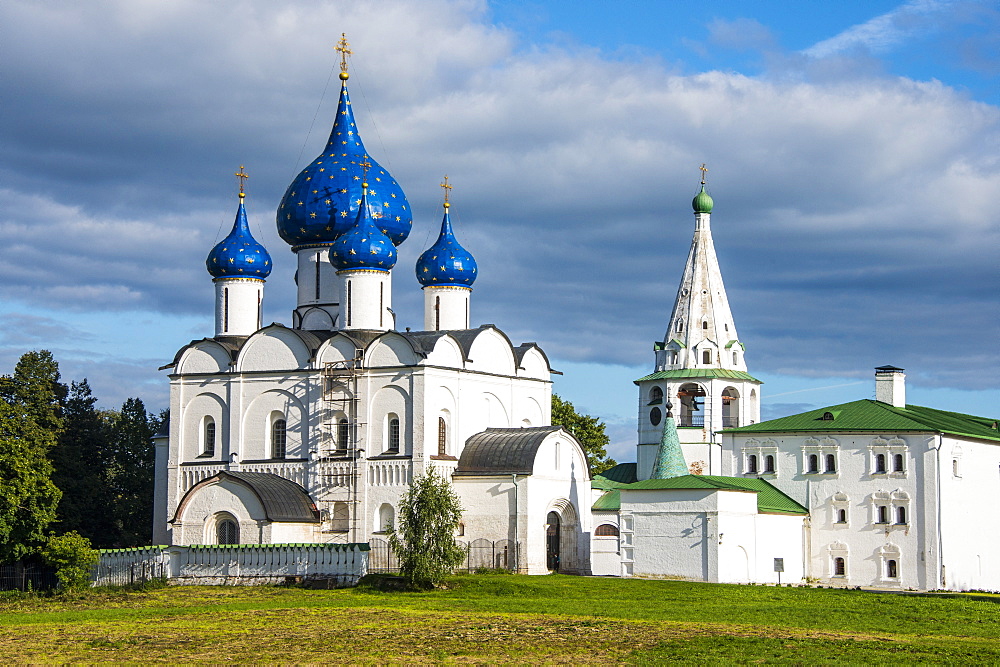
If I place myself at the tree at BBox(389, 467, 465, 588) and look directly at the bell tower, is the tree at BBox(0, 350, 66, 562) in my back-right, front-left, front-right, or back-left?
back-left
